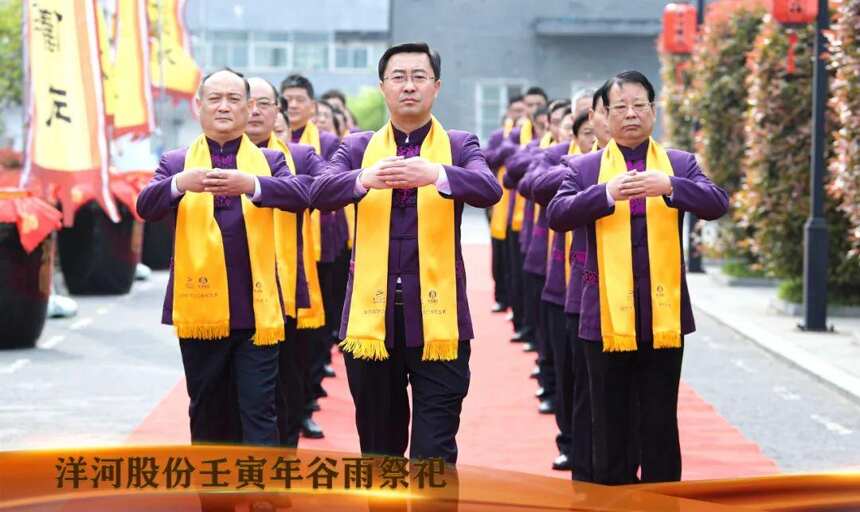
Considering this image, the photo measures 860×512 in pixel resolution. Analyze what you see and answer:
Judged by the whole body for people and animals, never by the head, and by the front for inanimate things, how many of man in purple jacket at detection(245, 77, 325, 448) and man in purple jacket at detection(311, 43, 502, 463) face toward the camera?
2

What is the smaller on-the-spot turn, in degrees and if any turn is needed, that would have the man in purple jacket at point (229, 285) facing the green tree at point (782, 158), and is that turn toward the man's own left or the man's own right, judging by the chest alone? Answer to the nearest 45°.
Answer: approximately 135° to the man's own left

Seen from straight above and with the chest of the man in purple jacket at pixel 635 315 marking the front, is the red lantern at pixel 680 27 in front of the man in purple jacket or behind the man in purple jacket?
behind

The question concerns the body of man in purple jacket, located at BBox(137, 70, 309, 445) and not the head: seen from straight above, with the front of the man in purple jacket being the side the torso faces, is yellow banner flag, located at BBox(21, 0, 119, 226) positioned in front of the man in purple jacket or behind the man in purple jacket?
behind

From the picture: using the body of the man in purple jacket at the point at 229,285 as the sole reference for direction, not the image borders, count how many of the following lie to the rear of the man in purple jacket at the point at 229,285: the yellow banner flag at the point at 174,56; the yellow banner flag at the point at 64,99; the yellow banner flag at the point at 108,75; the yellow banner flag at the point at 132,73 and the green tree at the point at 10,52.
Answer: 5

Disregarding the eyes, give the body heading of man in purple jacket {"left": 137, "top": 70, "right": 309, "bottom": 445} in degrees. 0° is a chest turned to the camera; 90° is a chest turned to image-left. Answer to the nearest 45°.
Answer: approximately 0°

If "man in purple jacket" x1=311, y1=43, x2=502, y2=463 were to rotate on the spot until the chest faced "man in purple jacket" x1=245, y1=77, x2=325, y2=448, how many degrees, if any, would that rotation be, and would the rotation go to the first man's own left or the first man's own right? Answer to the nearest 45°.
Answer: approximately 180°

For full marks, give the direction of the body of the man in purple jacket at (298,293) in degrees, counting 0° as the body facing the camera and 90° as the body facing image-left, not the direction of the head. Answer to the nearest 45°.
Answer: approximately 0°

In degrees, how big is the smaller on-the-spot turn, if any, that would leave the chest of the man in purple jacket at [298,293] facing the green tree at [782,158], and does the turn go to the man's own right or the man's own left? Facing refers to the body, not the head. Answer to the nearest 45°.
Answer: approximately 135° to the man's own left

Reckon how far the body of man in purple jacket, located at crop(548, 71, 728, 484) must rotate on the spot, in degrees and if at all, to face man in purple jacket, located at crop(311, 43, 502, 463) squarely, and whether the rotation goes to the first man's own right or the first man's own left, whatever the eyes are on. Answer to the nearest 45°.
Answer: approximately 45° to the first man's own right

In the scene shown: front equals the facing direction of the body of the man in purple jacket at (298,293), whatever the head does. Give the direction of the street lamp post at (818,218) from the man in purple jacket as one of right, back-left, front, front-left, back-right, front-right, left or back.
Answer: back-left
